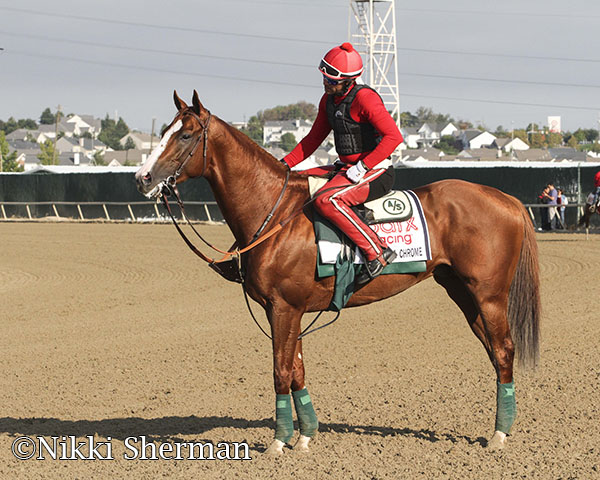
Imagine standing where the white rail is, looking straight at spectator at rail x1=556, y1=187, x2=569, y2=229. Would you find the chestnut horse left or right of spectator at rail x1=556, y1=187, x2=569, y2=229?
right

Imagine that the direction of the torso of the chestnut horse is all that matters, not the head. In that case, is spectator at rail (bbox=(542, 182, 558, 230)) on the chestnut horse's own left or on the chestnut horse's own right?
on the chestnut horse's own right

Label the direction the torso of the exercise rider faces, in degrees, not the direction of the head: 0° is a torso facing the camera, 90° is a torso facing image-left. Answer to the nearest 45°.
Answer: approximately 45°

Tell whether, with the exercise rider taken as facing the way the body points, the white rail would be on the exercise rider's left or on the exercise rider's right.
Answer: on the exercise rider's right

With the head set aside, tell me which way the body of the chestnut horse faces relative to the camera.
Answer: to the viewer's left

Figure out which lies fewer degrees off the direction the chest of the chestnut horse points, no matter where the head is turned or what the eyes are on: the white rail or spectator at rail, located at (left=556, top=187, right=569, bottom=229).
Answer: the white rail

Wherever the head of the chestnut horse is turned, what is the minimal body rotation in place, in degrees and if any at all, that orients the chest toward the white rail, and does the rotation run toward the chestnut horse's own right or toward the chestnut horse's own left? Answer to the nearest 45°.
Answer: approximately 90° to the chestnut horse's own right

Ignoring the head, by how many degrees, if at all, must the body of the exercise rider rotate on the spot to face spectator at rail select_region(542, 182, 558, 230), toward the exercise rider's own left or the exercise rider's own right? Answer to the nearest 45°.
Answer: approximately 135° to the exercise rider's own right

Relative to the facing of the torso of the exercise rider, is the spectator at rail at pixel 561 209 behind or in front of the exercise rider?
behind
